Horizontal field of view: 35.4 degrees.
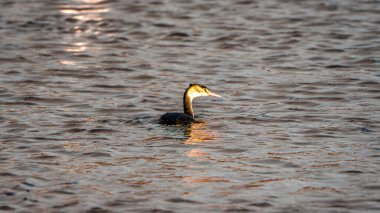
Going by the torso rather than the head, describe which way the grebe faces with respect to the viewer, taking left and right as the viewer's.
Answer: facing to the right of the viewer
